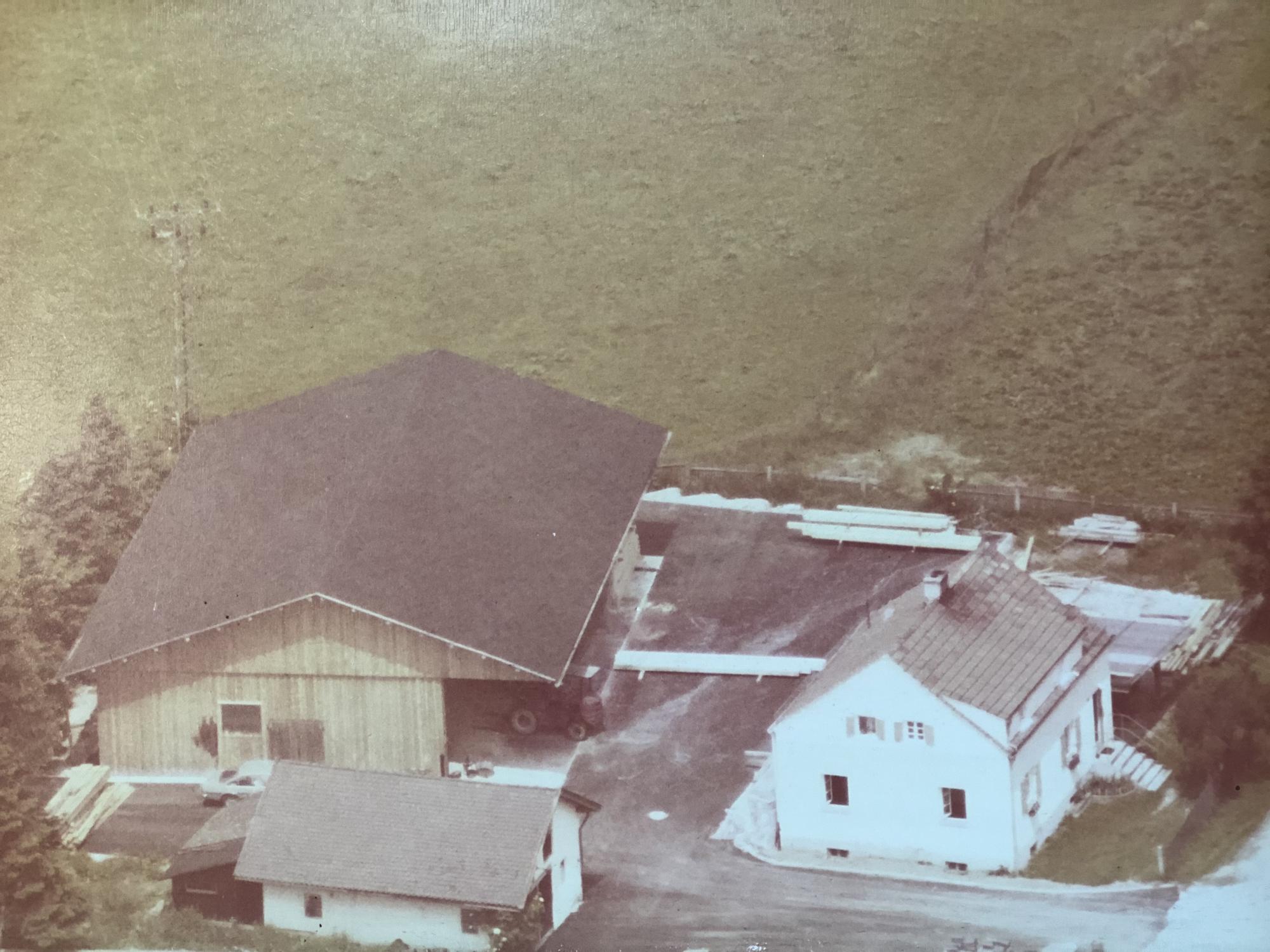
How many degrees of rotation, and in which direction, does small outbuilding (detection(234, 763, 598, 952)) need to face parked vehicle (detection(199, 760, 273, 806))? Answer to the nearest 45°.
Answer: approximately 135° to its left

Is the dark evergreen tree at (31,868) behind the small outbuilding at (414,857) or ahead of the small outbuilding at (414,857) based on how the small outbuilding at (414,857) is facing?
behind

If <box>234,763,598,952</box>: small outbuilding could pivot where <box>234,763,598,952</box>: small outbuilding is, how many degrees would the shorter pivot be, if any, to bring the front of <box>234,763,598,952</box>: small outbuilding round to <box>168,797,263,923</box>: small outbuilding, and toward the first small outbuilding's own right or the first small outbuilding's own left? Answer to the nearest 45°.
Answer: approximately 180°

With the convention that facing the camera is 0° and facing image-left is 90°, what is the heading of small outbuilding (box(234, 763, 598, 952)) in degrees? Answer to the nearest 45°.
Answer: approximately 270°

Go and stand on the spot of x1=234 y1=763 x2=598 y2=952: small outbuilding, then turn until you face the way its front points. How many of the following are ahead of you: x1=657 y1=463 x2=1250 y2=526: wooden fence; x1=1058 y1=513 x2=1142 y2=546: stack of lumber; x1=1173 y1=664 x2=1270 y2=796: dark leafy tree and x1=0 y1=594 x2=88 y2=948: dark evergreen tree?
3
